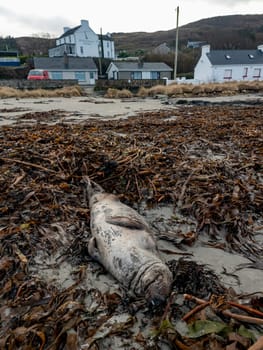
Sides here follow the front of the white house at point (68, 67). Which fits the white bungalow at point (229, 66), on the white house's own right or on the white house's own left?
on the white house's own left

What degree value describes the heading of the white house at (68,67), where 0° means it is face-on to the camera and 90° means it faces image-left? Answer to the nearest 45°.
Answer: approximately 0°

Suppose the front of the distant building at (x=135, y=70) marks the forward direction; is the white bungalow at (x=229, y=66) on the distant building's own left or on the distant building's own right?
on the distant building's own left

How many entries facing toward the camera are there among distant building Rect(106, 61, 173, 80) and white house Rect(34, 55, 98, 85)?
2

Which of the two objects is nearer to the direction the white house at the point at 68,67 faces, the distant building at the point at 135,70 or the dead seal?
the dead seal

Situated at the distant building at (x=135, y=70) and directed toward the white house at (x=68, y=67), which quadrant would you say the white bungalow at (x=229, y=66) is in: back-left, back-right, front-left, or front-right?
back-left

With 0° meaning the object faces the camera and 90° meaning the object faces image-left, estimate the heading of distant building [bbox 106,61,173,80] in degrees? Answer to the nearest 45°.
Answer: approximately 0°

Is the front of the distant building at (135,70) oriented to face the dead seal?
yes

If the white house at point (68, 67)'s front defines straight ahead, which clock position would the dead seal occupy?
The dead seal is roughly at 12 o'clock from the white house.
